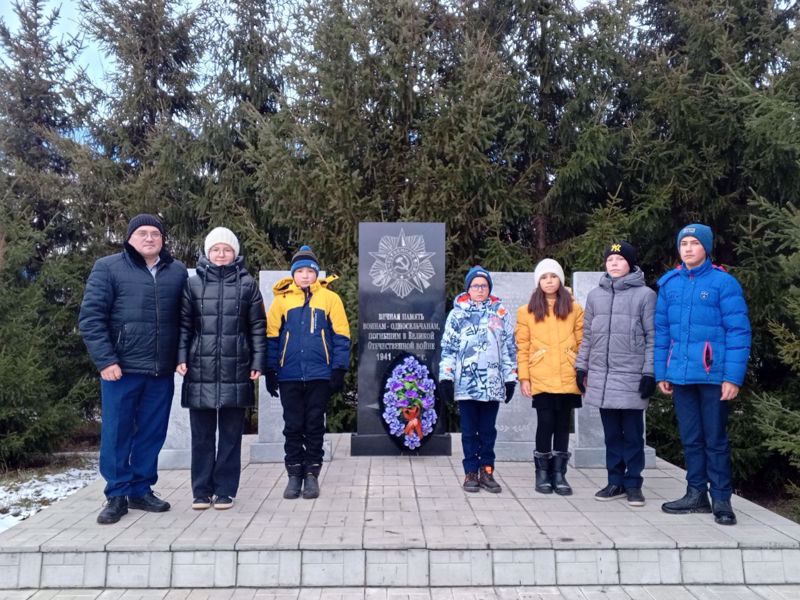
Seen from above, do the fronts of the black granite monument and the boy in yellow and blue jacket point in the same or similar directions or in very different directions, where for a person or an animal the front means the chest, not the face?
same or similar directions

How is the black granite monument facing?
toward the camera

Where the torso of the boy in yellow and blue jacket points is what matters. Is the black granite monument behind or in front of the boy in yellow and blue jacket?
behind

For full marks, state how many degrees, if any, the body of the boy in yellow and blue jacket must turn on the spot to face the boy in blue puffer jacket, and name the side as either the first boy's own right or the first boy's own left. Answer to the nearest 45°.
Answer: approximately 90° to the first boy's own left

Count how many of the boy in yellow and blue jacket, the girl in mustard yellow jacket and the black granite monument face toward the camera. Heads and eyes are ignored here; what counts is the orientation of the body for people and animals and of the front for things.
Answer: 3

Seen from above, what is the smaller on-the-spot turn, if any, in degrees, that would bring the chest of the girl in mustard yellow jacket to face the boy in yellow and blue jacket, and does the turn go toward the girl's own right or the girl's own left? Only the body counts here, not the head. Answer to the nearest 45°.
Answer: approximately 90° to the girl's own right

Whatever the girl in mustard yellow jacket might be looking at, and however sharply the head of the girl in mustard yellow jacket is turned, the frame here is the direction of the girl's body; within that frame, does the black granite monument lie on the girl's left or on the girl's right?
on the girl's right

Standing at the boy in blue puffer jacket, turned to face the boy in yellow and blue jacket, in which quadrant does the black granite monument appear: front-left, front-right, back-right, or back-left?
front-right

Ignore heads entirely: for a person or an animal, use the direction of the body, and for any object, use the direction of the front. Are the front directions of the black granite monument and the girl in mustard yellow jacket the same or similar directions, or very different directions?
same or similar directions

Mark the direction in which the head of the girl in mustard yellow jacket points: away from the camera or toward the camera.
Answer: toward the camera

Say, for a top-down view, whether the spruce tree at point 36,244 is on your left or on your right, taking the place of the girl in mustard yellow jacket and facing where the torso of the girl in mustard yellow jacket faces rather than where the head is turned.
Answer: on your right

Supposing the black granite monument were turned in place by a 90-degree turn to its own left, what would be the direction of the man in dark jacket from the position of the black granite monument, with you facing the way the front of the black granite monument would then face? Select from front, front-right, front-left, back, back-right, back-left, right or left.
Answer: back-right

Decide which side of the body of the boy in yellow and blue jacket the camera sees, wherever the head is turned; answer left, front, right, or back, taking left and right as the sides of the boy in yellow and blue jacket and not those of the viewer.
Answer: front

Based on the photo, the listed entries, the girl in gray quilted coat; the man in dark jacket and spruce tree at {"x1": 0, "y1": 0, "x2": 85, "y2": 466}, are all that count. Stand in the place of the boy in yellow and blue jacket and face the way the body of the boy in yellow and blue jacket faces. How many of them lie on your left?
1

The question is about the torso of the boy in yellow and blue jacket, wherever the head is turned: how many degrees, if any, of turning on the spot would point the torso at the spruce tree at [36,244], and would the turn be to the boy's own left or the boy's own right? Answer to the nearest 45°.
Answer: approximately 135° to the boy's own right

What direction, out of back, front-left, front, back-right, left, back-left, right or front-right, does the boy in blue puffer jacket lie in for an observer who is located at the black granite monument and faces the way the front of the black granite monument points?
front-left
